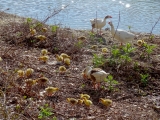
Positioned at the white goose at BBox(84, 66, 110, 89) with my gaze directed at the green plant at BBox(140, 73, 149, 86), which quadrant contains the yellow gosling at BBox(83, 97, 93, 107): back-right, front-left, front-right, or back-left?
back-right

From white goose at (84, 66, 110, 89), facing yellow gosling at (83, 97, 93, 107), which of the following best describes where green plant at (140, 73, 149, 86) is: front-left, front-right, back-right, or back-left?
back-left

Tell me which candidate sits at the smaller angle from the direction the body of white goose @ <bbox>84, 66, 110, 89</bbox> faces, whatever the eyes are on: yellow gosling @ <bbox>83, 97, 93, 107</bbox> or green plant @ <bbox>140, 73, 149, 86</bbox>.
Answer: the yellow gosling

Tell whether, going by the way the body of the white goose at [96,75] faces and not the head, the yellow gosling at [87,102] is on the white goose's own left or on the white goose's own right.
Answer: on the white goose's own left

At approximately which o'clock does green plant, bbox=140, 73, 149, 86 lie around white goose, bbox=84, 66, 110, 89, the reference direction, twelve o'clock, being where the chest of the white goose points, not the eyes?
The green plant is roughly at 5 o'clock from the white goose.

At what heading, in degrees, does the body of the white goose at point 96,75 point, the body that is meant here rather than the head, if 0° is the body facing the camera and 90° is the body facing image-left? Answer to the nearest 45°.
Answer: approximately 90°
